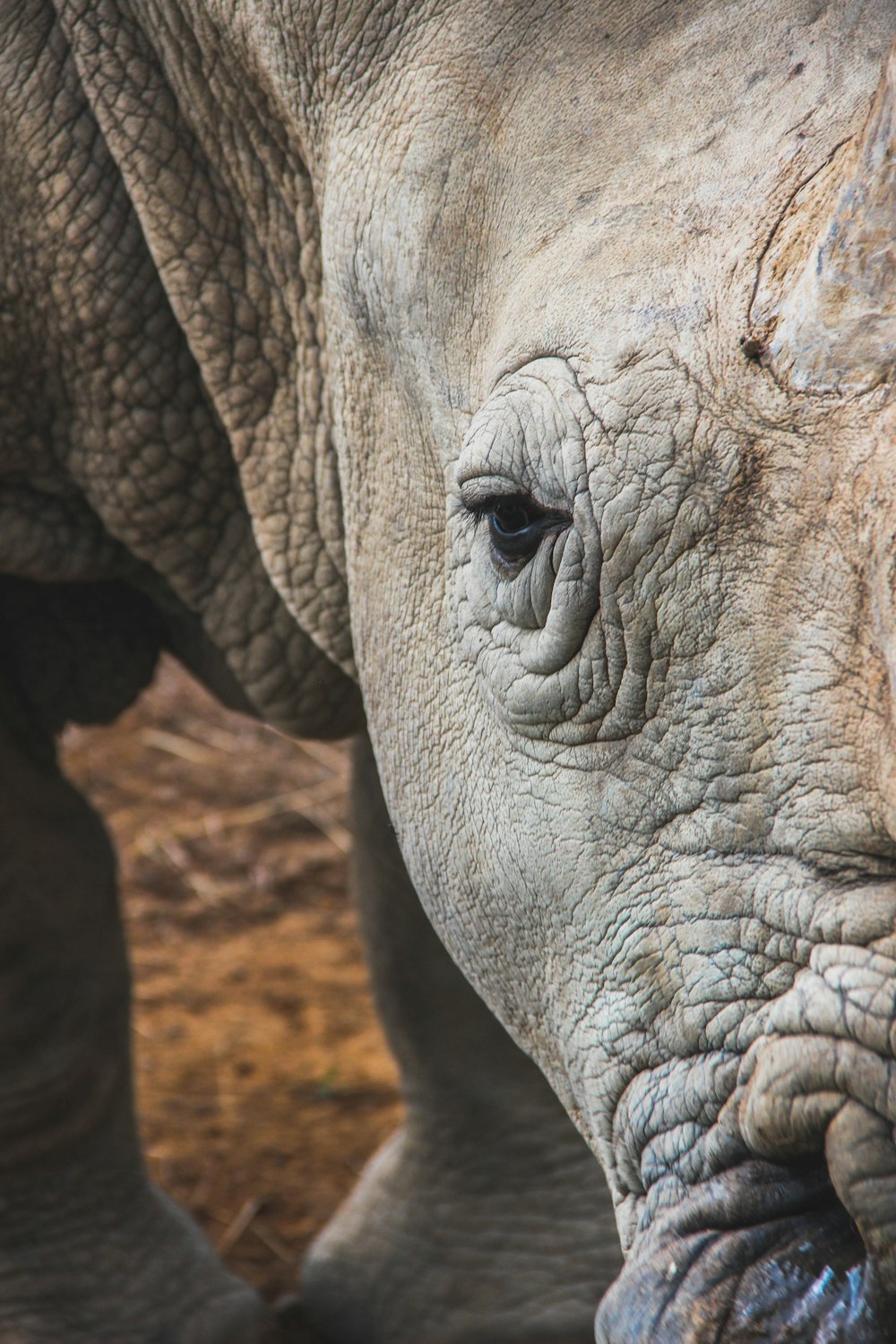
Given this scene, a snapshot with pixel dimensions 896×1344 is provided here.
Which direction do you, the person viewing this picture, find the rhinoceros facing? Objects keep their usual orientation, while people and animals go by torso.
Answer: facing the viewer and to the right of the viewer
